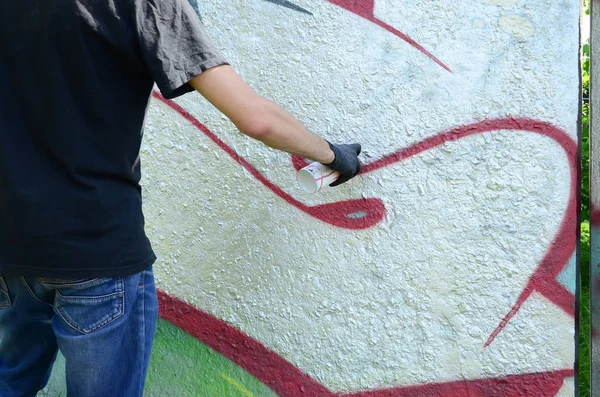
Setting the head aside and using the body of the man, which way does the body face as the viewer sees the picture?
away from the camera
